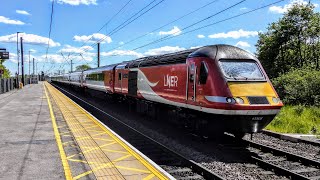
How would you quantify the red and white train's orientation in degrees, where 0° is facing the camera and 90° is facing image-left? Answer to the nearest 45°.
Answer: approximately 315°
